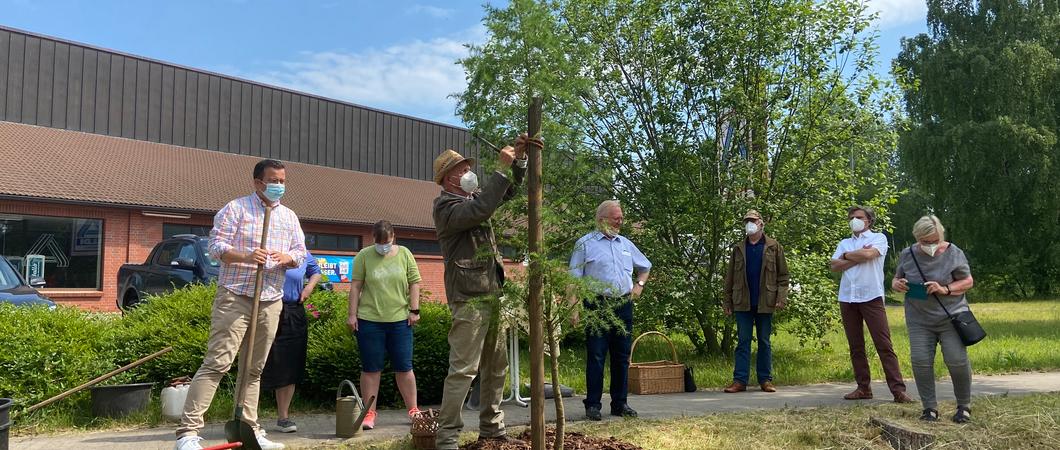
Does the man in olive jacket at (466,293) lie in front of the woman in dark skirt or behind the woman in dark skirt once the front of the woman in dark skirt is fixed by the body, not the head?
in front

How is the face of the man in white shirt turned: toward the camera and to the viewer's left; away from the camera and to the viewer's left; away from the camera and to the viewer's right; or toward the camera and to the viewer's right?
toward the camera and to the viewer's left

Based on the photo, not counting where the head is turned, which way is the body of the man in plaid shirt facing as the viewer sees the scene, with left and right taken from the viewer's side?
facing the viewer and to the right of the viewer

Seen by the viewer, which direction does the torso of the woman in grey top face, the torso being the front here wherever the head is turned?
toward the camera

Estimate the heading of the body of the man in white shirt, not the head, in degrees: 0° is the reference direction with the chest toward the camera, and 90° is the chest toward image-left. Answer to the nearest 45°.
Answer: approximately 45°

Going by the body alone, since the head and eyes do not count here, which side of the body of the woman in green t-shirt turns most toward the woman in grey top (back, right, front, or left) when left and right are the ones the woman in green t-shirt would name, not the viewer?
left

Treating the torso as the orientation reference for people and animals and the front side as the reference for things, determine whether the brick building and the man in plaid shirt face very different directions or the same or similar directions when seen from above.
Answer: same or similar directions

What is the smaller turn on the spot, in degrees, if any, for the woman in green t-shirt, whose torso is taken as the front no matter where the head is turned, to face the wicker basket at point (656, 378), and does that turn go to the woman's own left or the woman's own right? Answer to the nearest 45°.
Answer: approximately 135° to the woman's own left

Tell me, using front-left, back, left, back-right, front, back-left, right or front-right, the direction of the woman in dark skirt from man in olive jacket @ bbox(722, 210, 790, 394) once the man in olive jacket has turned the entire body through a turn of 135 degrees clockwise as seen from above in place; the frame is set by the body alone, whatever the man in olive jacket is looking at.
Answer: left

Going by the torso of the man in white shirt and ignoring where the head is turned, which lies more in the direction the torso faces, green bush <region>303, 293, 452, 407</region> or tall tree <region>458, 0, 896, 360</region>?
the green bush

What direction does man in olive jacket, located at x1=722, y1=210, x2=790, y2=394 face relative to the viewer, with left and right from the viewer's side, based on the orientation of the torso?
facing the viewer

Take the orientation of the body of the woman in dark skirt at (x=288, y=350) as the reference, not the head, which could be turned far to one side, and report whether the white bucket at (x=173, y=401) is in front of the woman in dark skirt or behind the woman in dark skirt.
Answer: behind
